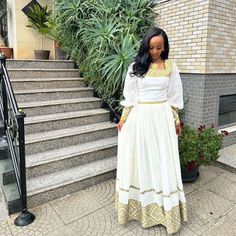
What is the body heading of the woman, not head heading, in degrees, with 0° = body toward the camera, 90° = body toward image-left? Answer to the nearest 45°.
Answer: approximately 0°

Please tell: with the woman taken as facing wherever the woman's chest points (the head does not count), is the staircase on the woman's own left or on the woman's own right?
on the woman's own right

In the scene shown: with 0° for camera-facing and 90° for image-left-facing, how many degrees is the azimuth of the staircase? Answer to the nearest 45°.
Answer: approximately 315°

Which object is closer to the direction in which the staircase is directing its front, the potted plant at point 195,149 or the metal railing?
the potted plant

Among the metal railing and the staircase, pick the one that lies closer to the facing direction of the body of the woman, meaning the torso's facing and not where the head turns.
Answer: the metal railing

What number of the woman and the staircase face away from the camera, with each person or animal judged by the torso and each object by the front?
0

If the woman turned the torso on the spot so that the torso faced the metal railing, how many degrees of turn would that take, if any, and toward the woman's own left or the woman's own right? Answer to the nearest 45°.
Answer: approximately 90° to the woman's own right

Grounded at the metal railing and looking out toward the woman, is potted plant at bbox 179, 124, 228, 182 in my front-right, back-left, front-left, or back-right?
front-left

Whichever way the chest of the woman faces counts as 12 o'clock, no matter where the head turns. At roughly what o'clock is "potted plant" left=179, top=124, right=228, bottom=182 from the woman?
The potted plant is roughly at 7 o'clock from the woman.
